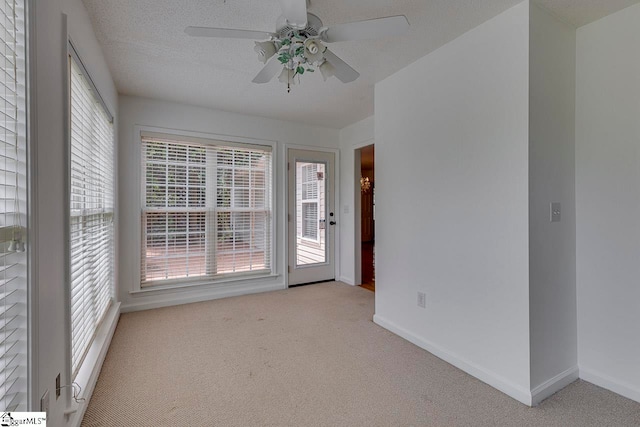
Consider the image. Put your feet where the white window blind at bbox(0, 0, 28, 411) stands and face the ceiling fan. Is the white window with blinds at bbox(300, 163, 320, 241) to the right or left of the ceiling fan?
left

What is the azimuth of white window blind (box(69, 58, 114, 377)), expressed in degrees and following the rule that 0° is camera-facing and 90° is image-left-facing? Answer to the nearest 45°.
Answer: approximately 270°

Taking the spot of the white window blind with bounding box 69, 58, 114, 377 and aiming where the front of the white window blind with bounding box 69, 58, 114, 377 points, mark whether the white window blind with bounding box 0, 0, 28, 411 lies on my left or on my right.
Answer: on my right

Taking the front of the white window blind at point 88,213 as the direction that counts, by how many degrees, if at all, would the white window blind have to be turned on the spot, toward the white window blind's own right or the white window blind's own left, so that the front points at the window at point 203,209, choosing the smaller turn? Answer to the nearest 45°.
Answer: approximately 45° to the white window blind's own left

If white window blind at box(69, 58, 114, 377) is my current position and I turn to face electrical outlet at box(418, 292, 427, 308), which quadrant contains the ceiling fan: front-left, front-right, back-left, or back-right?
front-right

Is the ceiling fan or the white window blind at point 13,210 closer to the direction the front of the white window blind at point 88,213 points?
the ceiling fan

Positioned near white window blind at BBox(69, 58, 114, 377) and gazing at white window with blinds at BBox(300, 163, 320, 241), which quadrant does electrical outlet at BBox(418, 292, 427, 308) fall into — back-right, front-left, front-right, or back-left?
front-right

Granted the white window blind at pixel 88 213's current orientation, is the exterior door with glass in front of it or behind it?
in front

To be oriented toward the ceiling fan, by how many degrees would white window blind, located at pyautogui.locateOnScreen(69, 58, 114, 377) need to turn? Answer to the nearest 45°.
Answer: approximately 45° to its right

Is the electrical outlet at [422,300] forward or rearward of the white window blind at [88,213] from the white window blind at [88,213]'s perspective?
forward
